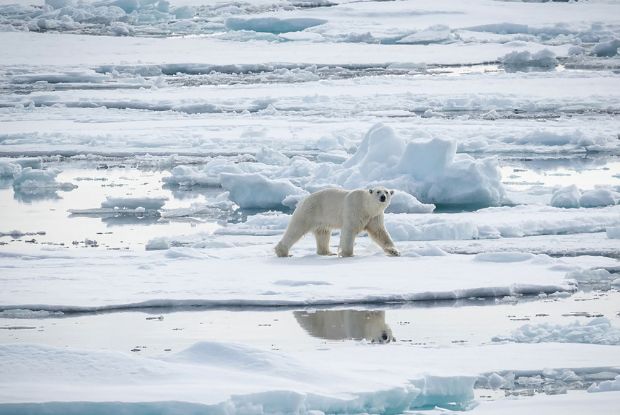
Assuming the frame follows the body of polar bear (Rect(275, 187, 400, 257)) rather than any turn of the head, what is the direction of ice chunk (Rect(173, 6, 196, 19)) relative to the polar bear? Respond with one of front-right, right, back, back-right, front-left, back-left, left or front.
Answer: left

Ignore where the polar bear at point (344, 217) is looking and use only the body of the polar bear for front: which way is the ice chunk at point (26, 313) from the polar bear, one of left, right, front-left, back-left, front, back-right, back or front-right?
back-right

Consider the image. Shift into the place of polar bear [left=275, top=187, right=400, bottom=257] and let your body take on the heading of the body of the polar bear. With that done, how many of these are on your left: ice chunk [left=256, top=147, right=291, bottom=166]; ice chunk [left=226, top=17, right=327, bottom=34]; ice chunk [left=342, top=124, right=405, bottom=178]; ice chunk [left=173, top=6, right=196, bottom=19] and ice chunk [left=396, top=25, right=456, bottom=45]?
5

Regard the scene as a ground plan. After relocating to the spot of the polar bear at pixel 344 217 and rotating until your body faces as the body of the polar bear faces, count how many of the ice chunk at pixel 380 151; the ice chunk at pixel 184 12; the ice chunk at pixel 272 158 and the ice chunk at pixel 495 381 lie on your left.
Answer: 3

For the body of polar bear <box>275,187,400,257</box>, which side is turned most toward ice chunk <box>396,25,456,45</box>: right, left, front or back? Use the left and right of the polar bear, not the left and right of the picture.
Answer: left

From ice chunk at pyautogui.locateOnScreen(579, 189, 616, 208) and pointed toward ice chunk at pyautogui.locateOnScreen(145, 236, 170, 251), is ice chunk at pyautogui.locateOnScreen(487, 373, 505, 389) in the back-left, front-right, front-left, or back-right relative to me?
front-left

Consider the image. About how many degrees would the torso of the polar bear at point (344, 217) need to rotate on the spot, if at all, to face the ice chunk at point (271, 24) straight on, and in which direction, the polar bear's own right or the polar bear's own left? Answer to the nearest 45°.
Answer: approximately 90° to the polar bear's own left

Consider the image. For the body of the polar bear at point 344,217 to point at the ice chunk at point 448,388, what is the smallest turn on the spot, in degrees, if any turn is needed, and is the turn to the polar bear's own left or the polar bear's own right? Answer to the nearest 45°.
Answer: approximately 90° to the polar bear's own right

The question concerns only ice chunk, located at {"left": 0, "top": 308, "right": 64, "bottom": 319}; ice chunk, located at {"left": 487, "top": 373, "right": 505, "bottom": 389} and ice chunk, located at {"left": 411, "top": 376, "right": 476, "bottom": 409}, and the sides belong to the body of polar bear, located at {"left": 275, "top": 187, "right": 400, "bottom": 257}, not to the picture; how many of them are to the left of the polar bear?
0

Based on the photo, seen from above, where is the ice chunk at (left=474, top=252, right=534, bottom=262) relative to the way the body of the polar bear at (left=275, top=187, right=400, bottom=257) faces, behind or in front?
in front

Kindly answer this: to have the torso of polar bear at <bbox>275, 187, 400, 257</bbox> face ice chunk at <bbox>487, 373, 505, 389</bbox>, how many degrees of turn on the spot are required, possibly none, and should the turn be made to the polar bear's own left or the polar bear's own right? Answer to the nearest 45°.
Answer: approximately 90° to the polar bear's own right

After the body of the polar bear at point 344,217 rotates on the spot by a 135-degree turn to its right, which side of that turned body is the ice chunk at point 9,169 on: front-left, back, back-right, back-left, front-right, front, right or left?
right

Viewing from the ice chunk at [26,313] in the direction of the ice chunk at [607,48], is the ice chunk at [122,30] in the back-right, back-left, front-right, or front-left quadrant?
front-left

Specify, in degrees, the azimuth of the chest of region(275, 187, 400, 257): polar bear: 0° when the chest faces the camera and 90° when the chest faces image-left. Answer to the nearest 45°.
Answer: approximately 270°

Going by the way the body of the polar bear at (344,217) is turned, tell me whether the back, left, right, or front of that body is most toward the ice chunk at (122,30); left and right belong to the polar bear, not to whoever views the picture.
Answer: left

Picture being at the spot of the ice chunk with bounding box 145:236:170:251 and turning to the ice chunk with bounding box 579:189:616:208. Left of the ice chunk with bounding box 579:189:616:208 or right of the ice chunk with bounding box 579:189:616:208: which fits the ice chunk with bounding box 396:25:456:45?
left

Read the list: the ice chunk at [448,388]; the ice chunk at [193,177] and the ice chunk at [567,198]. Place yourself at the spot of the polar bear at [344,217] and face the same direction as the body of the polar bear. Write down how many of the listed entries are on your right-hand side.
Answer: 1

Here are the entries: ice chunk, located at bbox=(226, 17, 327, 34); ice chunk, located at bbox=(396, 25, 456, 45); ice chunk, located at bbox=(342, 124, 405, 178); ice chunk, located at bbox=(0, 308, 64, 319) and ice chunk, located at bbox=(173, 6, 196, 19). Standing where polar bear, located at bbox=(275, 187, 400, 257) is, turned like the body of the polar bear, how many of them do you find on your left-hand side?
4
